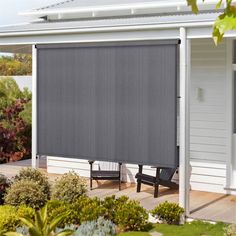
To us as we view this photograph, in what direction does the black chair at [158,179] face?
facing the viewer and to the left of the viewer

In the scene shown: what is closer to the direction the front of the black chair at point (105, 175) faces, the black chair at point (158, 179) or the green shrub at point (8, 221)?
the green shrub

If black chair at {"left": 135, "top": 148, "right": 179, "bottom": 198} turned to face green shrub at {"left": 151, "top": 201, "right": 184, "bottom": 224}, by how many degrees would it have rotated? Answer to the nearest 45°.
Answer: approximately 45° to its left

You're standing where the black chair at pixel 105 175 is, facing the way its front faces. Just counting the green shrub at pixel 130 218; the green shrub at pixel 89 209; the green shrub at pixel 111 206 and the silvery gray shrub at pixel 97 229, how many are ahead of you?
4

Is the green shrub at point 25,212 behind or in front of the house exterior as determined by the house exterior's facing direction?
in front

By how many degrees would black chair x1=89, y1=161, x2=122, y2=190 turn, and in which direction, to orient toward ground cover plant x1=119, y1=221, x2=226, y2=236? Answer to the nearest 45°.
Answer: approximately 45° to its left

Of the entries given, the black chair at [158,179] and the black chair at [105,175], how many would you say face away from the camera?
0

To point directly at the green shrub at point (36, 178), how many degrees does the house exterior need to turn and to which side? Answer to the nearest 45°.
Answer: approximately 45° to its right

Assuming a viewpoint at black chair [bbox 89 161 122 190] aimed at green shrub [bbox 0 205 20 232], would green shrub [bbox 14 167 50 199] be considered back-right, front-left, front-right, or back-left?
front-right

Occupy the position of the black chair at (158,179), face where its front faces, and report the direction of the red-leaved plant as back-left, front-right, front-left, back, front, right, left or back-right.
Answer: right

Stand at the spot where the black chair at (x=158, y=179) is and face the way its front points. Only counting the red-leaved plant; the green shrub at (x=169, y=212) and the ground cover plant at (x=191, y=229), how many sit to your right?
1

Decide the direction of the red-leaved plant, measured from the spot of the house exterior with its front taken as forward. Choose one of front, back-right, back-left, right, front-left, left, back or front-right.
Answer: right

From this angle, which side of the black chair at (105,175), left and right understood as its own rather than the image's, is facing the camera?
front
